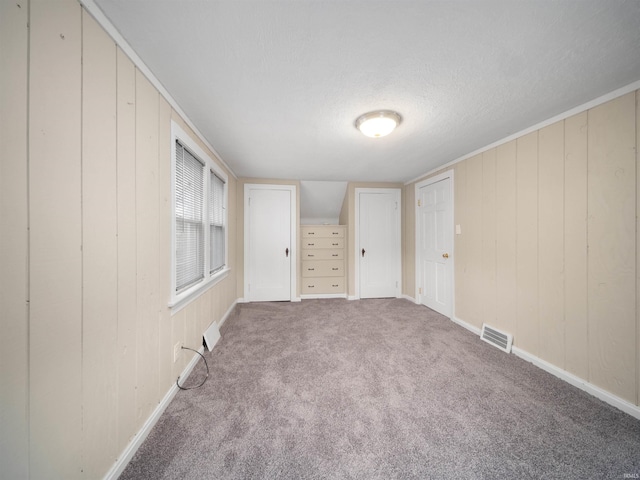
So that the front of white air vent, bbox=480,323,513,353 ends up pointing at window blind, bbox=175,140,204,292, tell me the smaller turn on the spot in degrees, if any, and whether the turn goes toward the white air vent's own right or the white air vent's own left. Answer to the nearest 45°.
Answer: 0° — it already faces it

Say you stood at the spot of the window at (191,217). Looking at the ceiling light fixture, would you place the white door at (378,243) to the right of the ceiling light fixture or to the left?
left

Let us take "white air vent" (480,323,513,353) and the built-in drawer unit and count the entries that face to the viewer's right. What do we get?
0

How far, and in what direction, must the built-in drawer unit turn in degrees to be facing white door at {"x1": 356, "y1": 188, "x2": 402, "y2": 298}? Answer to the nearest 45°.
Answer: approximately 90° to its left

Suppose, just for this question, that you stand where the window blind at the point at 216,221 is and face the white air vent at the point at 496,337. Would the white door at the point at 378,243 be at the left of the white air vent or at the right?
left

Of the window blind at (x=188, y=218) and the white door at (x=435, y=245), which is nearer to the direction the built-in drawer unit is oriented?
the window blind

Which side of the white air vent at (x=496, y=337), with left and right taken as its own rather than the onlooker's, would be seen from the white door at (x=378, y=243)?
right

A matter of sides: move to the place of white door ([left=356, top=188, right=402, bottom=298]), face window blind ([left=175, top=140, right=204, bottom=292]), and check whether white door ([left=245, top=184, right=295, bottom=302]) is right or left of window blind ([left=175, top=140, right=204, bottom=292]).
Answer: right

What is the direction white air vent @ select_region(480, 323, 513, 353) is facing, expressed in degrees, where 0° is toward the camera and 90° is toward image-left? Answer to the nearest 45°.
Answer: approximately 45°

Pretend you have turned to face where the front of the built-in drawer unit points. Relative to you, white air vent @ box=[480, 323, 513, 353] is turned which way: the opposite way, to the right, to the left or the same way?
to the right

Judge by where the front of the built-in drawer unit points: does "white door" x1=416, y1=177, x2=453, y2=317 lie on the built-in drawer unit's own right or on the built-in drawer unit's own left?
on the built-in drawer unit's own left

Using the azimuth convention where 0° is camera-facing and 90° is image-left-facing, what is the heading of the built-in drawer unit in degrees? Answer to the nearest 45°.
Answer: approximately 0°
